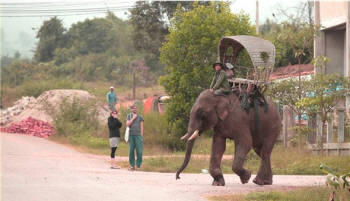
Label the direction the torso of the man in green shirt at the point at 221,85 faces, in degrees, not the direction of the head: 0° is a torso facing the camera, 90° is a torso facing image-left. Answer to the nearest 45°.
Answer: approximately 45°

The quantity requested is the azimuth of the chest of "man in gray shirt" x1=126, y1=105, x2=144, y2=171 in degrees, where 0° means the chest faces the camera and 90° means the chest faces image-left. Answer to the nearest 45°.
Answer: approximately 0°

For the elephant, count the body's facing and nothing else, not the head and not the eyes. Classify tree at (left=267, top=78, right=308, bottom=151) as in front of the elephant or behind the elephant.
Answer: behind

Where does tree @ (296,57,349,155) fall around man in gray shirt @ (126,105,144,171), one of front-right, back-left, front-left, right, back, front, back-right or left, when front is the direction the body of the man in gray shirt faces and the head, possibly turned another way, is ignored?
left

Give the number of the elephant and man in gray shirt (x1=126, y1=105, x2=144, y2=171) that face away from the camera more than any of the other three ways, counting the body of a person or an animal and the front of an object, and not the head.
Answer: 0

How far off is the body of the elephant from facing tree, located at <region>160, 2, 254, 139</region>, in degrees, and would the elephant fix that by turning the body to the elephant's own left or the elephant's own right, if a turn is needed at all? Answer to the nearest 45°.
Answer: approximately 135° to the elephant's own right

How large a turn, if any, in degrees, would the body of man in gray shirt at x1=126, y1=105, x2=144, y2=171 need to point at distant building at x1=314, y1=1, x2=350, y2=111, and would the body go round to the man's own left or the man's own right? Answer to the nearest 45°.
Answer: approximately 135° to the man's own left

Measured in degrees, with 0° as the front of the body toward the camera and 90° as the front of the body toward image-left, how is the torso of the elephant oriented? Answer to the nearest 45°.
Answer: approximately 45°

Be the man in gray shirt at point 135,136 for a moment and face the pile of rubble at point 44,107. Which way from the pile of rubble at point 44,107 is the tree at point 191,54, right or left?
right
